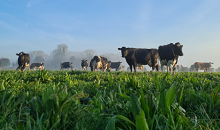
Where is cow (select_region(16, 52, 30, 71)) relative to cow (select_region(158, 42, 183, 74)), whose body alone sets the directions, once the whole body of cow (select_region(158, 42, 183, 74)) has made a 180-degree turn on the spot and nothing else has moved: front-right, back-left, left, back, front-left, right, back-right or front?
front-left

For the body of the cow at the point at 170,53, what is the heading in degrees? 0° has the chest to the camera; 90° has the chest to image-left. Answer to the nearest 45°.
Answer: approximately 315°

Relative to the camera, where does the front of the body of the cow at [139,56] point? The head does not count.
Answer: to the viewer's left

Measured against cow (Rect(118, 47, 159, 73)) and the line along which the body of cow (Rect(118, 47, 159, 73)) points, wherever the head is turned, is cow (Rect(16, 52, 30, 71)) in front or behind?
in front

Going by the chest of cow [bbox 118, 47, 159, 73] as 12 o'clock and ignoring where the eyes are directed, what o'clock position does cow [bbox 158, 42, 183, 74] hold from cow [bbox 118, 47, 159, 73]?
cow [bbox 158, 42, 183, 74] is roughly at 7 o'clock from cow [bbox 118, 47, 159, 73].

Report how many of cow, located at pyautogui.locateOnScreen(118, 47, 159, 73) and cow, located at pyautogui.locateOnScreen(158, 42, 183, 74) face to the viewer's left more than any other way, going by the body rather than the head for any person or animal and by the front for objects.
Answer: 1

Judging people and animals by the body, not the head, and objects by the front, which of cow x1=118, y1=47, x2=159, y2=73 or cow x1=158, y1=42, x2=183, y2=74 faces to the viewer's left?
cow x1=118, y1=47, x2=159, y2=73
